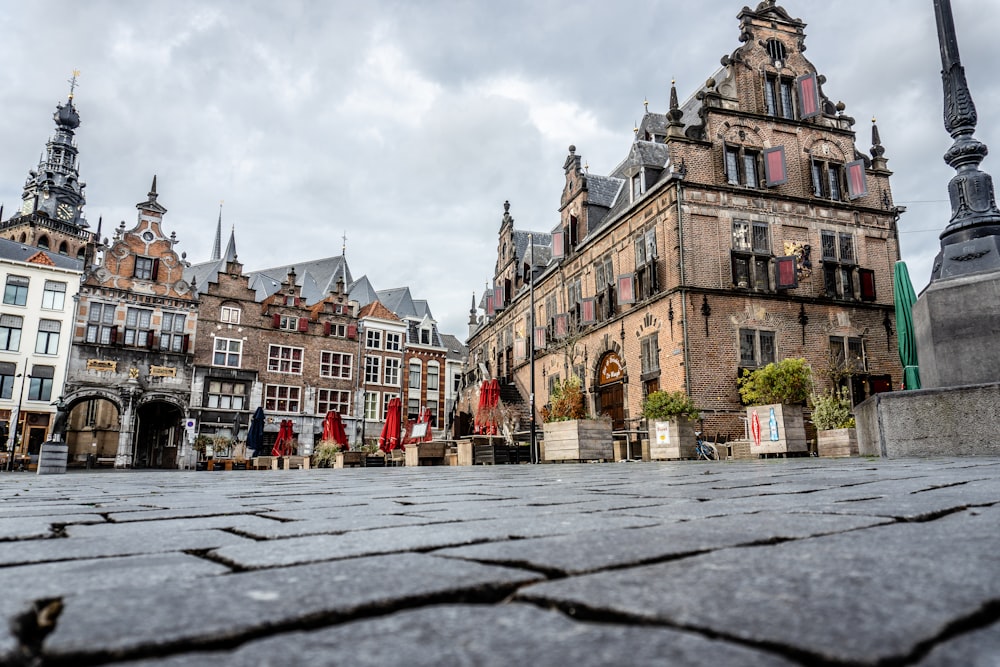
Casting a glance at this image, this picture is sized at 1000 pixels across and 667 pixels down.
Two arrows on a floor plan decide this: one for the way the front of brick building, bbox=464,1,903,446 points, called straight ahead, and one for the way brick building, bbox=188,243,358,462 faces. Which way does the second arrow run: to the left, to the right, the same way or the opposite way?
to the left

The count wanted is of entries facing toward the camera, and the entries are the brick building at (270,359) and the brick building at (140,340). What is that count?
2

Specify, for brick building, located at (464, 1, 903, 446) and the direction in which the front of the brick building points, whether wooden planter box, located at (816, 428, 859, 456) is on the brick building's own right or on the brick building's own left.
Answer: on the brick building's own left

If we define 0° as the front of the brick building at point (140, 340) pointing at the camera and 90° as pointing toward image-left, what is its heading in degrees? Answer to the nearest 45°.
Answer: approximately 0°

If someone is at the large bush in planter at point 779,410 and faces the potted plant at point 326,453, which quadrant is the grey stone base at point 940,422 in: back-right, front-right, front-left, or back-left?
back-left

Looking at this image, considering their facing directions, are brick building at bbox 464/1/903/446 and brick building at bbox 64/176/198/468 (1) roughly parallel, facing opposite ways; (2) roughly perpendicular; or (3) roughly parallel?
roughly perpendicular
